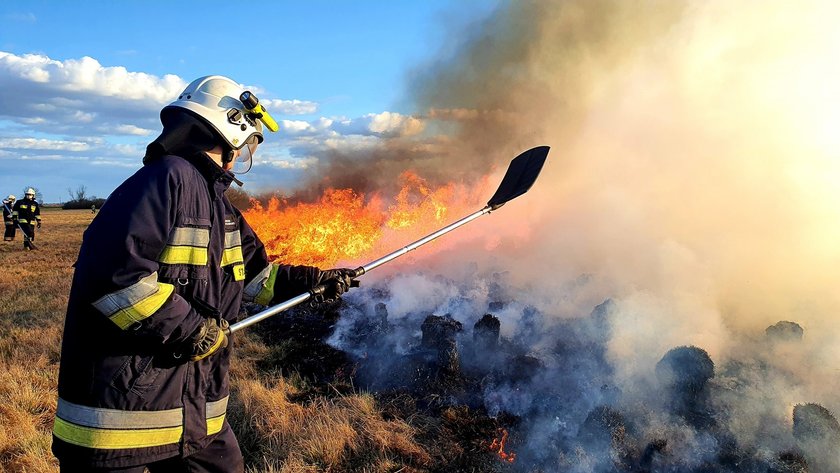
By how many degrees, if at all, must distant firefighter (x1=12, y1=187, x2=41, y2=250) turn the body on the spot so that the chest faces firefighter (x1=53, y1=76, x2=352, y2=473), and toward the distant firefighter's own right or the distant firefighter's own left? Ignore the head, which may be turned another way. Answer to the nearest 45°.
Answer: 0° — they already face them

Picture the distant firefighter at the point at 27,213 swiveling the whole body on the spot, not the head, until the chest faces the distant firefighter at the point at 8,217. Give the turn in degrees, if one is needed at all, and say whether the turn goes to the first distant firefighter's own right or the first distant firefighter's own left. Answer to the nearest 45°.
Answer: approximately 180°

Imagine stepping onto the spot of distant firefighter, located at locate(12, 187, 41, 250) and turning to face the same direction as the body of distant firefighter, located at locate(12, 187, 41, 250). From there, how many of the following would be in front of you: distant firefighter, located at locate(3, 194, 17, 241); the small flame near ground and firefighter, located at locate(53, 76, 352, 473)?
2

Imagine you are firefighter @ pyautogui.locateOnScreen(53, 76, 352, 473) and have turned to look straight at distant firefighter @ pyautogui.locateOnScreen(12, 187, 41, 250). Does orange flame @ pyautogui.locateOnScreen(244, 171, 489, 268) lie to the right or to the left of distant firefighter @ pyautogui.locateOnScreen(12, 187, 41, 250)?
right

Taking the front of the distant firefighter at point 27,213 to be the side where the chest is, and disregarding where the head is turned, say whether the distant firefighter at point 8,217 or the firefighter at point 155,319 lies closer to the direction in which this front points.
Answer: the firefighter

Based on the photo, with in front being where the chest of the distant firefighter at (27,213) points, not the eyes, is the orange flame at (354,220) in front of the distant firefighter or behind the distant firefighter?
in front

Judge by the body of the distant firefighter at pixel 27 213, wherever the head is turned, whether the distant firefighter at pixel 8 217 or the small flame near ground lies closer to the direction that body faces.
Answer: the small flame near ground

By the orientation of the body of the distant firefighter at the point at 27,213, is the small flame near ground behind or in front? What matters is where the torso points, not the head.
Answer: in front

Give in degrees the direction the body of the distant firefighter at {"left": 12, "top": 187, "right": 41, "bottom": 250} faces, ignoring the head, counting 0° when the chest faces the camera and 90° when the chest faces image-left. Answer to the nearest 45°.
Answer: approximately 0°
